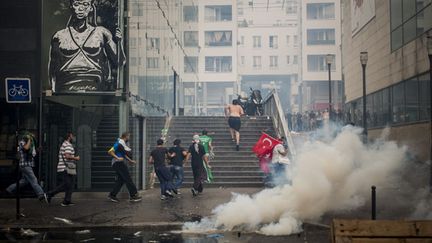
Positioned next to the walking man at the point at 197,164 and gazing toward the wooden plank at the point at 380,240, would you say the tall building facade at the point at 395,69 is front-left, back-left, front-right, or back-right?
back-left

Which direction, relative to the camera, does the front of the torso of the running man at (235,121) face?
away from the camera

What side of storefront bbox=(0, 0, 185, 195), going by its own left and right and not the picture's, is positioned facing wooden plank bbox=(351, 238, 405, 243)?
front

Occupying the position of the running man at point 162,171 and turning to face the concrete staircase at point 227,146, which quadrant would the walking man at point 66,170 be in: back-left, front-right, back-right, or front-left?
back-left

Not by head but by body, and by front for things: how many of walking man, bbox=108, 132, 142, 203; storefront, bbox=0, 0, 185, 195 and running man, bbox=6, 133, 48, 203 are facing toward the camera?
1
